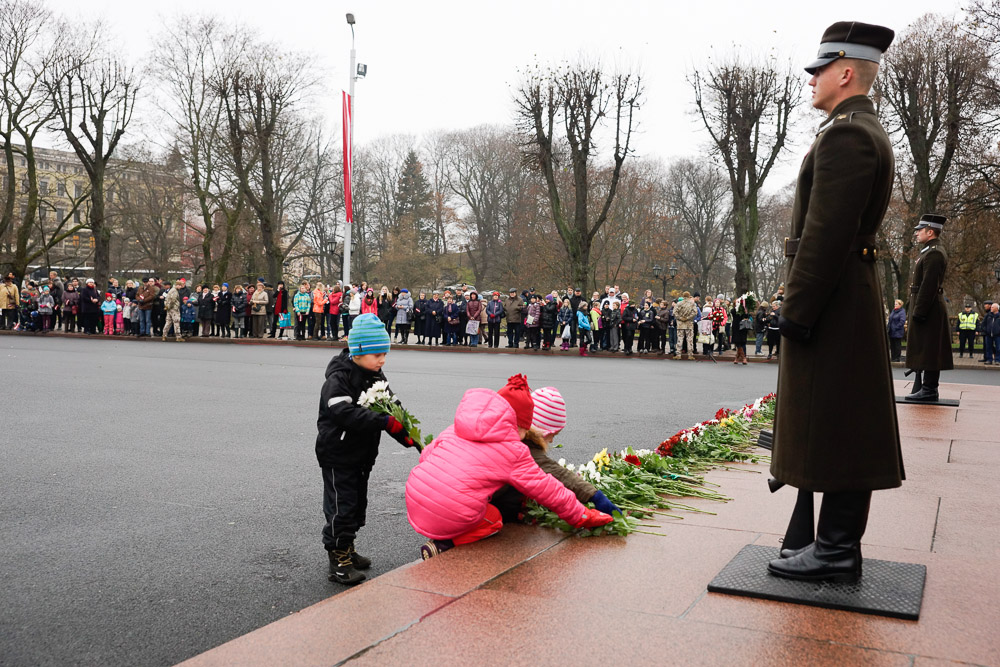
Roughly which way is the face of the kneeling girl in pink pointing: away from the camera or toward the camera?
away from the camera

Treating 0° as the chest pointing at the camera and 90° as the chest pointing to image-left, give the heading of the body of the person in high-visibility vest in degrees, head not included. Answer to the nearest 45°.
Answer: approximately 0°

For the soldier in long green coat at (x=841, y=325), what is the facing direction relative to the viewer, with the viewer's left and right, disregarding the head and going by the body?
facing to the left of the viewer

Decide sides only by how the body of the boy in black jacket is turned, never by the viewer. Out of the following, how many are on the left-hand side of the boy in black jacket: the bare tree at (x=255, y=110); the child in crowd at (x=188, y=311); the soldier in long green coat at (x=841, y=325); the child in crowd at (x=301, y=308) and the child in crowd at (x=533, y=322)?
4

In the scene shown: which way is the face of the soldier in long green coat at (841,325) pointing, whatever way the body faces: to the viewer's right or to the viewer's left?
to the viewer's left

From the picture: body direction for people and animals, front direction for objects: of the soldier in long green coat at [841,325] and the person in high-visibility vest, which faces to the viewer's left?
the soldier in long green coat

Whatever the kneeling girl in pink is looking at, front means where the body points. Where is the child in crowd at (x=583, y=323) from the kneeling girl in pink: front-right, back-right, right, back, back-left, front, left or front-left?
front-left

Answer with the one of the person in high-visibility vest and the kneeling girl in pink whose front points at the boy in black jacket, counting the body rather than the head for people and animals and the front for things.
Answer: the person in high-visibility vest

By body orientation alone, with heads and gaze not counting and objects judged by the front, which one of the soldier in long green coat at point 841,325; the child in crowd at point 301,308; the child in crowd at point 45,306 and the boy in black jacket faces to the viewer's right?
the boy in black jacket

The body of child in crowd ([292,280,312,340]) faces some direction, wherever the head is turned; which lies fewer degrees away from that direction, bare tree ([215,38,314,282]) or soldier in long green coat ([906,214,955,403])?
the soldier in long green coat

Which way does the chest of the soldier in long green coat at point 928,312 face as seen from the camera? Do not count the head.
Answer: to the viewer's left

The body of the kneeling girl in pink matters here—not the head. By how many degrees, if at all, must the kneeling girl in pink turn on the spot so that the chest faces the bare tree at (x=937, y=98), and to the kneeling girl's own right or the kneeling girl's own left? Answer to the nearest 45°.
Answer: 0° — they already face it

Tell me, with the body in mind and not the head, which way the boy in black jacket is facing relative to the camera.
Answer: to the viewer's right

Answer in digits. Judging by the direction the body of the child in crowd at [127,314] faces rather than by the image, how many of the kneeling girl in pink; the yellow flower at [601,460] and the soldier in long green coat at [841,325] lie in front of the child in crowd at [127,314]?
3

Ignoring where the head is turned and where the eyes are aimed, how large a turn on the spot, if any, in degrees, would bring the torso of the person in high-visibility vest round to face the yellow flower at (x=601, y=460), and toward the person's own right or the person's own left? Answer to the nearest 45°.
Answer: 0° — they already face it

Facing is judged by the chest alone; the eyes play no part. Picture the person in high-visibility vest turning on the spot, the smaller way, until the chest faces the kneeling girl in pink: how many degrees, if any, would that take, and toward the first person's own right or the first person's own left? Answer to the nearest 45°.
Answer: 0° — they already face them

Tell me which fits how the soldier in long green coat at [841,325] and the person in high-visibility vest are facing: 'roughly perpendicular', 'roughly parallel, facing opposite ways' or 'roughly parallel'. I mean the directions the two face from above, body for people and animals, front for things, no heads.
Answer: roughly perpendicular
